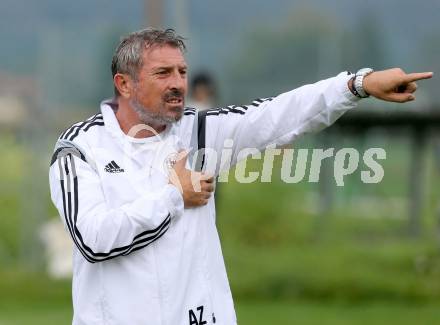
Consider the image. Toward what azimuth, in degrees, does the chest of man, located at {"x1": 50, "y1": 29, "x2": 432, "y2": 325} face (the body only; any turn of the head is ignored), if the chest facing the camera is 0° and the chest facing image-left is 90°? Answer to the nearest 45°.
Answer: approximately 315°

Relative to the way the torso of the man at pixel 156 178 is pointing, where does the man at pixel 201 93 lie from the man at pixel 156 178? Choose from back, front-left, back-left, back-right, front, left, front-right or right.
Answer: back-left
